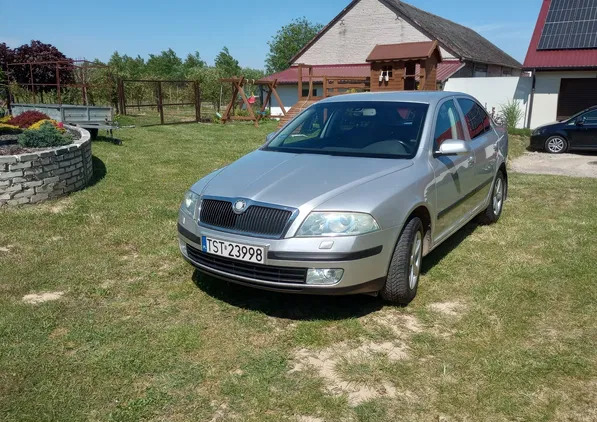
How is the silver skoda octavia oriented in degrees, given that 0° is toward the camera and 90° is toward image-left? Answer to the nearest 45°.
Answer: approximately 45°

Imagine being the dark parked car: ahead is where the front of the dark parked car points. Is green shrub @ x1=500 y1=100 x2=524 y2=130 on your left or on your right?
on your right

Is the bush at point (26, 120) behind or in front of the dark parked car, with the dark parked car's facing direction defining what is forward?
in front

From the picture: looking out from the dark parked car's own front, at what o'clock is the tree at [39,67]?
The tree is roughly at 12 o'clock from the dark parked car.

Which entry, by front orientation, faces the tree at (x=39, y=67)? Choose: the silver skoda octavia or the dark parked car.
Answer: the dark parked car

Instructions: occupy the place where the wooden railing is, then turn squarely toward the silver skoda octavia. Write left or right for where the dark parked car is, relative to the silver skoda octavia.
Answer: left

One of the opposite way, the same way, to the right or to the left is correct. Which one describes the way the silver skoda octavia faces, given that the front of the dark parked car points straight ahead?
to the left

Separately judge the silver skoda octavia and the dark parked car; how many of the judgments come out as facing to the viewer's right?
0

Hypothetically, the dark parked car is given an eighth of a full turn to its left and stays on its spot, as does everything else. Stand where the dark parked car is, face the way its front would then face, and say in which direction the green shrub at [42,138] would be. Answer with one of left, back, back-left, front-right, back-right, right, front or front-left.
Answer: front

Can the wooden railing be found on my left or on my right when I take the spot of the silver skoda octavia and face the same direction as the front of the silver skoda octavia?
on my right

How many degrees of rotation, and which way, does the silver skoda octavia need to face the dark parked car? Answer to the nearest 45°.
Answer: approximately 180°

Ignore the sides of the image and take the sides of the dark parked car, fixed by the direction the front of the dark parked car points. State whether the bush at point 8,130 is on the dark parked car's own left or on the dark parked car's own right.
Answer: on the dark parked car's own left

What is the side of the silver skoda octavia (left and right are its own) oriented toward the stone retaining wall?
right

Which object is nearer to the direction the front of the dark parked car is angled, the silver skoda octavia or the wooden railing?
the wooden railing

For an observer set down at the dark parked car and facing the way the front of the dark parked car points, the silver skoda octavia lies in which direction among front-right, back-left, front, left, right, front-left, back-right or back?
left

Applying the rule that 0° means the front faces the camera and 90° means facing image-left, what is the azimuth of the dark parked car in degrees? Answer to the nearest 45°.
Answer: approximately 90°
